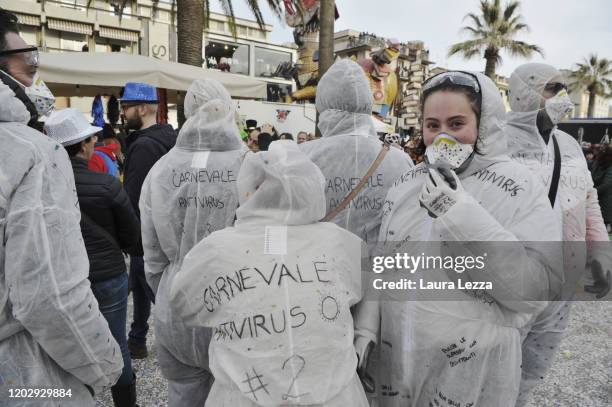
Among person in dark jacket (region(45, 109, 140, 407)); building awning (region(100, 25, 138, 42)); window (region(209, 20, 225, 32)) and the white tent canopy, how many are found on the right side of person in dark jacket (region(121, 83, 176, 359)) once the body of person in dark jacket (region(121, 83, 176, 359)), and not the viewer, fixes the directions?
3

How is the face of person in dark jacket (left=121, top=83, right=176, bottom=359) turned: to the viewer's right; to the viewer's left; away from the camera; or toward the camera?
to the viewer's left

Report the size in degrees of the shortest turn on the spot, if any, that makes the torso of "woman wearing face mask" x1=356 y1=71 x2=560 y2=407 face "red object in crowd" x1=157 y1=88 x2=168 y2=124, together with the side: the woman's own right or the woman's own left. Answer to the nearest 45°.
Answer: approximately 90° to the woman's own right

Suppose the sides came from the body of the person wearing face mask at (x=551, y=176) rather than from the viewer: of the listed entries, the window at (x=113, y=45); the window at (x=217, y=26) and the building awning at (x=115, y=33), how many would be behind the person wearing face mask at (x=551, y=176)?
3

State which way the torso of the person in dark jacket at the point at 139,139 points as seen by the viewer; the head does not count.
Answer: to the viewer's left

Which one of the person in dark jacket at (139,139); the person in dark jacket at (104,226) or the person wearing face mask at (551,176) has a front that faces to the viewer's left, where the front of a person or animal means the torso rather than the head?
the person in dark jacket at (139,139)

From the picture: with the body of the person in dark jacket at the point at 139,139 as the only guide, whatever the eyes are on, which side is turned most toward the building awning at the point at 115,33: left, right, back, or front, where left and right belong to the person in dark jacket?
right

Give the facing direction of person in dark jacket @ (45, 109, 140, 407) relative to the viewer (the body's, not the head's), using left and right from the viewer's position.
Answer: facing away from the viewer and to the right of the viewer
